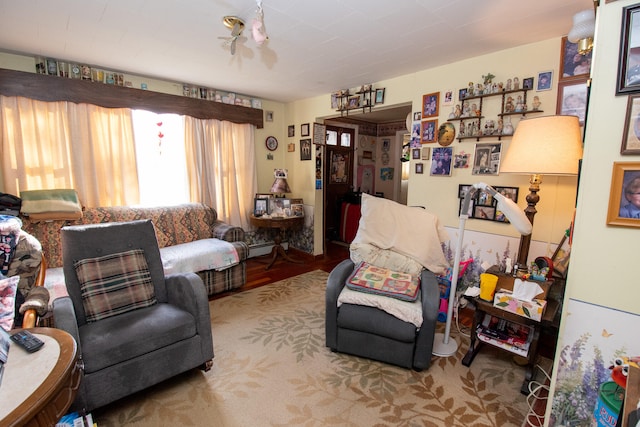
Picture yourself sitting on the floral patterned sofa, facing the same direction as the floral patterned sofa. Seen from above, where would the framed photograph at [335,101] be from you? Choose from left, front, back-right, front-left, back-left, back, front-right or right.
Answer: front-left

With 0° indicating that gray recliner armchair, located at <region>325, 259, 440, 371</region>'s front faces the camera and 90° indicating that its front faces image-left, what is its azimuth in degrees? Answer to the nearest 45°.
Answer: approximately 45°

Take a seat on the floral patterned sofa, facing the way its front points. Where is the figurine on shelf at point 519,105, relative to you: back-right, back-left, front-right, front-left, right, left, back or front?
front

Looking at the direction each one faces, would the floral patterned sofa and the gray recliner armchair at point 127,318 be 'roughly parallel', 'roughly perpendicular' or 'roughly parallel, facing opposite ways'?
roughly parallel

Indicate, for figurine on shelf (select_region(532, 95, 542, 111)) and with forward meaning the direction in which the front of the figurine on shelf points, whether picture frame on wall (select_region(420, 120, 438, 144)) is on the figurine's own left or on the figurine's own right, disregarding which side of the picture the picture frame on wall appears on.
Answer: on the figurine's own right

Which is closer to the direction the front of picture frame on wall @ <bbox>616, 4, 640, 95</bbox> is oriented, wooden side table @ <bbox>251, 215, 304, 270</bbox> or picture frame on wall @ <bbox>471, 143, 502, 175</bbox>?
the wooden side table

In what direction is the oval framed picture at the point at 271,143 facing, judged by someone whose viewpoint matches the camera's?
facing the viewer and to the right of the viewer

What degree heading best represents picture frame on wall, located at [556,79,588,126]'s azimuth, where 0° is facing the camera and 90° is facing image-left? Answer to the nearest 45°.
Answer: approximately 45°

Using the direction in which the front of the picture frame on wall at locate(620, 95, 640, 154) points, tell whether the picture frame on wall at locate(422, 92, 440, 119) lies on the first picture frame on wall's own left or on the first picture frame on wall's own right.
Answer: on the first picture frame on wall's own right

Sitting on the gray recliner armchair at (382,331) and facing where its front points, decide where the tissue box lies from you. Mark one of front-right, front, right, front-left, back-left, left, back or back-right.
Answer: back-left

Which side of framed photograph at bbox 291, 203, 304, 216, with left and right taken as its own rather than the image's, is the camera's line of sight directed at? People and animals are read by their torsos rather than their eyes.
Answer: front
